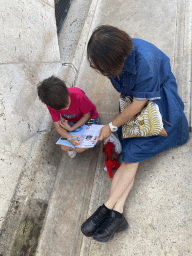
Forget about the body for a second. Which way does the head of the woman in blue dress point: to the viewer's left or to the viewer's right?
to the viewer's left

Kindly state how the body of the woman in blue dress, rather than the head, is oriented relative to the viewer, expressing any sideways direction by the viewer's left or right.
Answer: facing the viewer and to the left of the viewer
